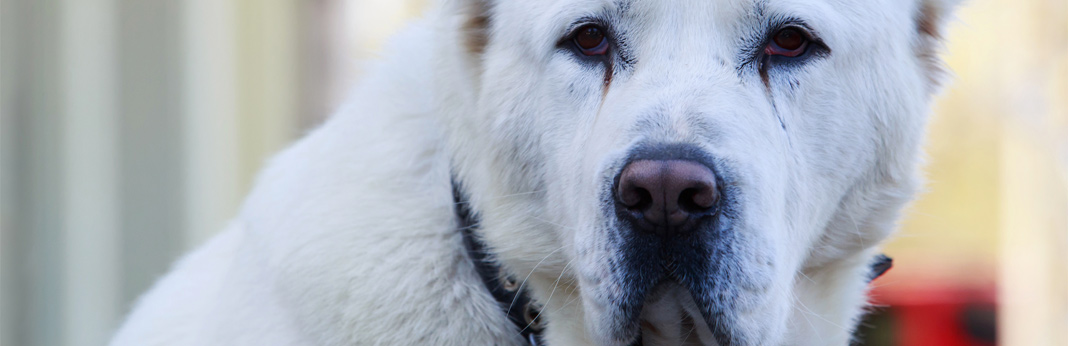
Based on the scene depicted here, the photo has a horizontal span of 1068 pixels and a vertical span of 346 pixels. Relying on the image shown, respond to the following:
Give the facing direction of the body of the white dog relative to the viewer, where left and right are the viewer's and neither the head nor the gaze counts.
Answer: facing the viewer and to the right of the viewer

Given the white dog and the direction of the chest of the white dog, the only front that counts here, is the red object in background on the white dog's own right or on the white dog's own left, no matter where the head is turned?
on the white dog's own left
